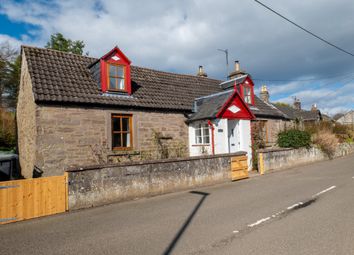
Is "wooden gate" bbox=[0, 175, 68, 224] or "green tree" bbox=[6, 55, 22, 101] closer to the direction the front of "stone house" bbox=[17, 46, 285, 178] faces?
the wooden gate

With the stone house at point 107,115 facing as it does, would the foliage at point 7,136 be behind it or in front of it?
behind

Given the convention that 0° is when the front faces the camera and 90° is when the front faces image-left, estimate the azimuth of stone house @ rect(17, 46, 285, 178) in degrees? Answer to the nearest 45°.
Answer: approximately 315°

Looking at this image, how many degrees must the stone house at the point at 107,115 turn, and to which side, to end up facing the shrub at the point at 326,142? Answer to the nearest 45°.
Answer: approximately 45° to its left

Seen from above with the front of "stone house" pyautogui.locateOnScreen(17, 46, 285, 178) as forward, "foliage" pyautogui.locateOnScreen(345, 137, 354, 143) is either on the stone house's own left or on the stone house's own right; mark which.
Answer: on the stone house's own left

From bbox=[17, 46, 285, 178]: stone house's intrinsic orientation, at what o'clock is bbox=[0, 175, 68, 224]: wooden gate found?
The wooden gate is roughly at 2 o'clock from the stone house.

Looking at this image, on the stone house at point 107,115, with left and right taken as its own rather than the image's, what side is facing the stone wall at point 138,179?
front

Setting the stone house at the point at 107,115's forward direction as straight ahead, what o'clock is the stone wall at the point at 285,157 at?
The stone wall is roughly at 10 o'clock from the stone house.
